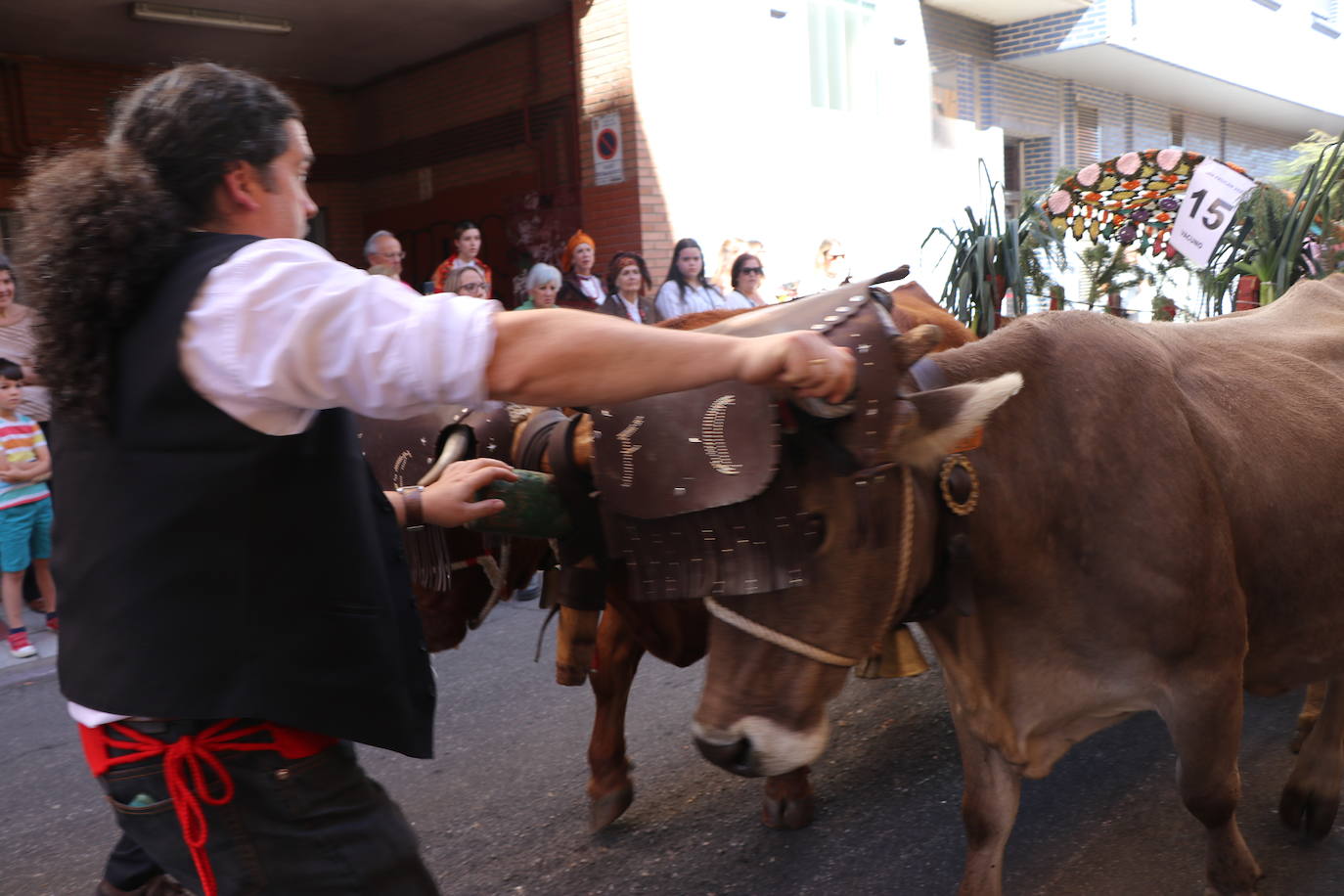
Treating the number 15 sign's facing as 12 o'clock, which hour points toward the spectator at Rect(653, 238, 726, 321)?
The spectator is roughly at 4 o'clock from the number 15 sign.

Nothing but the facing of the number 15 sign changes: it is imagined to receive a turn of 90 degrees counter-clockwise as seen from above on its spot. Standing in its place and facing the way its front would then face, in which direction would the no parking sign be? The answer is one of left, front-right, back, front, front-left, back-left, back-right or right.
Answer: back-left

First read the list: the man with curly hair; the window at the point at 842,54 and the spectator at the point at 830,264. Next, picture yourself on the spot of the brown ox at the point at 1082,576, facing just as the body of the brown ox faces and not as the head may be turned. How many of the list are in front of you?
1

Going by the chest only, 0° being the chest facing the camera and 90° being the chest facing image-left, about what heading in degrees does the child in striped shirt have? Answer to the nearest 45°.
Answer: approximately 315°

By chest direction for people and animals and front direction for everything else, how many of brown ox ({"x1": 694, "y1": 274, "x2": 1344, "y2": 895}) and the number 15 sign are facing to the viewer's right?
0

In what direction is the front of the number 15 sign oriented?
toward the camera

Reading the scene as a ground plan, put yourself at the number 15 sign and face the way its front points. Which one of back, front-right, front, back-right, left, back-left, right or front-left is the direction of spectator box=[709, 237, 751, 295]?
back-right

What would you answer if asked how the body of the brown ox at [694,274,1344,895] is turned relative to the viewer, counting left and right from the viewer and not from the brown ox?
facing the viewer and to the left of the viewer

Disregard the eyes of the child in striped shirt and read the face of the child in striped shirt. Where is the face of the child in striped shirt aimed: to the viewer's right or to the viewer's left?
to the viewer's right

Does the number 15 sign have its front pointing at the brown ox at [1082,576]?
yes

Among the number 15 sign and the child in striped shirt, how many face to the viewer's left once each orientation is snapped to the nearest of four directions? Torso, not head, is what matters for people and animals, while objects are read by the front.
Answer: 0

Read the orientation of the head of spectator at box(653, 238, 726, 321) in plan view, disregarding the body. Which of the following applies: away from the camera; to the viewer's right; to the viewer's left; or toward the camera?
toward the camera

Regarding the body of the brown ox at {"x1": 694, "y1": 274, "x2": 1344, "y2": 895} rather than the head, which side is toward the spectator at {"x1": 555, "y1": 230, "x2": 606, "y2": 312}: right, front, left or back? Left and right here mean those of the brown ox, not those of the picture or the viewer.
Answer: right

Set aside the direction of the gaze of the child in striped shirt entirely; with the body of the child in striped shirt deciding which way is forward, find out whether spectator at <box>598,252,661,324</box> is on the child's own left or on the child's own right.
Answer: on the child's own left

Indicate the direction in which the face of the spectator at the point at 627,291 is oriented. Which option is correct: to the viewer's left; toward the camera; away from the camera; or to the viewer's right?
toward the camera

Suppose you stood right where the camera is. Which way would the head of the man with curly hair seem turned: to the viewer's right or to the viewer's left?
to the viewer's right
